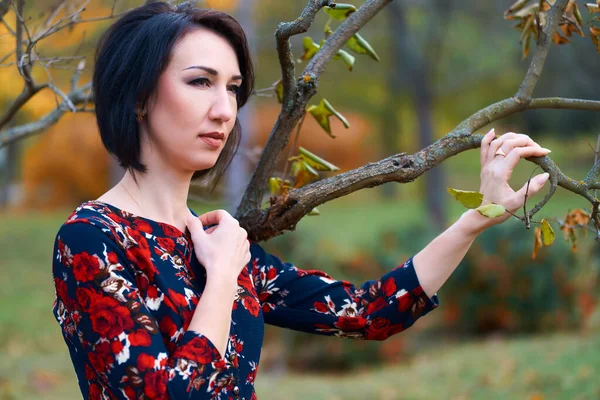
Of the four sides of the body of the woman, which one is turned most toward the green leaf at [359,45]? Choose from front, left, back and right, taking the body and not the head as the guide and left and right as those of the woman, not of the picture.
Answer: left

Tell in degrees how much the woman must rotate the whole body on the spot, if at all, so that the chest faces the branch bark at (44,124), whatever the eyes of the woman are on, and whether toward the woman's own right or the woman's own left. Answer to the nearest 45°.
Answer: approximately 180°

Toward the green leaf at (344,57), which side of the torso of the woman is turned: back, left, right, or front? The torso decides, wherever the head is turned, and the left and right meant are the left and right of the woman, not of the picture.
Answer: left

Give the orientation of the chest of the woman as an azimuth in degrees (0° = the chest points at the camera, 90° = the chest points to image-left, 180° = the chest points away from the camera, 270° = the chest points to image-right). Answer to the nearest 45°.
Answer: approximately 315°
